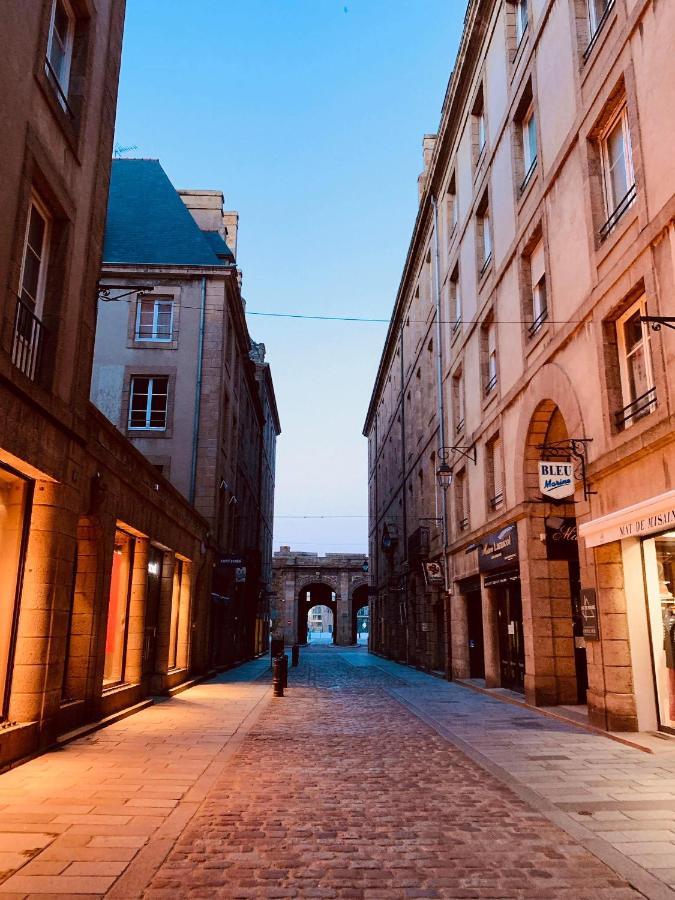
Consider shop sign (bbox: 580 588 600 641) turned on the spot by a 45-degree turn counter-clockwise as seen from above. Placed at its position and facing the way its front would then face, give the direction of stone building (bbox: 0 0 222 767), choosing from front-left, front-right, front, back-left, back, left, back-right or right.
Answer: front-right

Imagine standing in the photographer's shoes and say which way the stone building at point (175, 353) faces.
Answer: facing to the right of the viewer

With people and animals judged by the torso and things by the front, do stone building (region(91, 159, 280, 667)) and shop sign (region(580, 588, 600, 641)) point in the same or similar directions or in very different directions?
very different directions

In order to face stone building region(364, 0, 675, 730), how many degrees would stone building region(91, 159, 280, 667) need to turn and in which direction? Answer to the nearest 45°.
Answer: approximately 45° to its right

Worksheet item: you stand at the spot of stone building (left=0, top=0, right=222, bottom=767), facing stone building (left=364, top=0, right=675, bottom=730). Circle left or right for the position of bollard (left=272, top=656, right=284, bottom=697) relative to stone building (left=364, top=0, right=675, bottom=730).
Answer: left

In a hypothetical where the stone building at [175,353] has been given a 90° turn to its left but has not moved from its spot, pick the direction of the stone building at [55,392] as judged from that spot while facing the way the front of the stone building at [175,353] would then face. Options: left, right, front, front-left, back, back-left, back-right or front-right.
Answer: back

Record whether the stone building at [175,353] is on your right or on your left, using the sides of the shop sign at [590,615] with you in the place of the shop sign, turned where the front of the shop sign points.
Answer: on your right

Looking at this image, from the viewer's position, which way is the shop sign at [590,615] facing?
facing the viewer and to the left of the viewer
